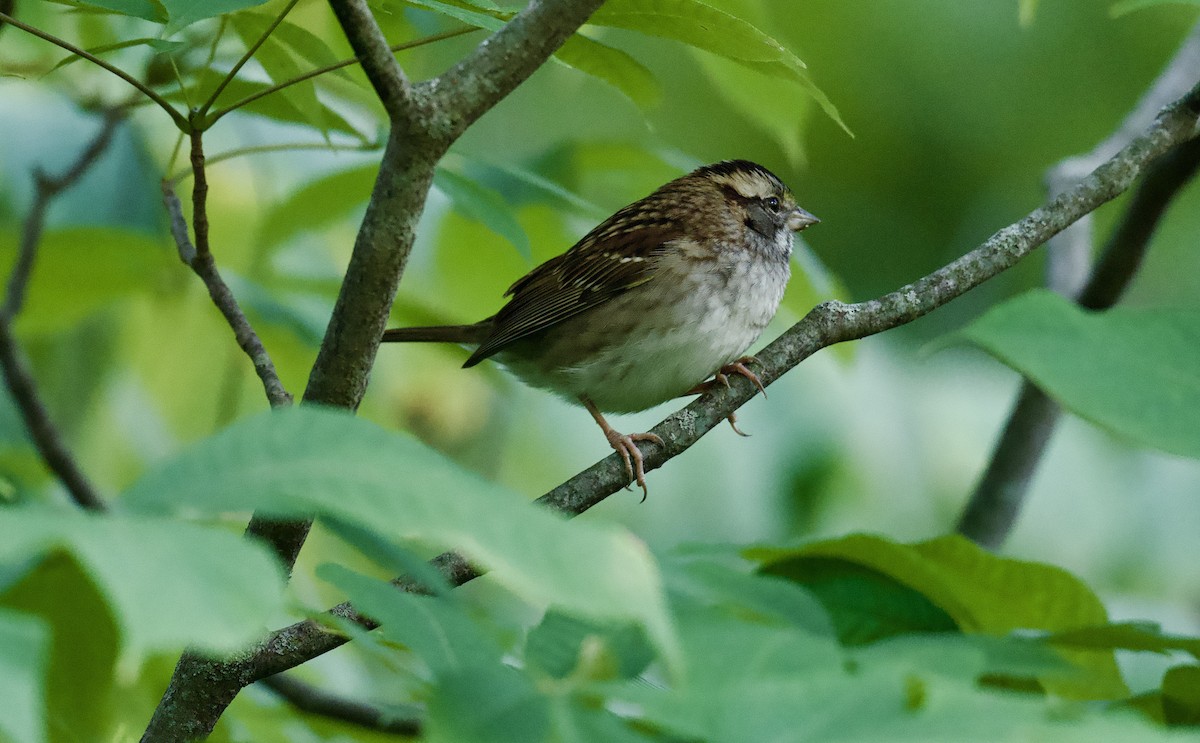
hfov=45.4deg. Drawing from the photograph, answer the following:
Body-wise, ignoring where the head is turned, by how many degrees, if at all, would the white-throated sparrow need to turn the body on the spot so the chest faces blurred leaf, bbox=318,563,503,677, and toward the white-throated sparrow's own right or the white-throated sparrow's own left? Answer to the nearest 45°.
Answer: approximately 90° to the white-throated sparrow's own right

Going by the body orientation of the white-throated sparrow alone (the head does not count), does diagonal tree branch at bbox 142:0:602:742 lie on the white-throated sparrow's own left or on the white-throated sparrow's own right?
on the white-throated sparrow's own right

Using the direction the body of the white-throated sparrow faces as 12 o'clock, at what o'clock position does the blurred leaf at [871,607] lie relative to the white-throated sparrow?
The blurred leaf is roughly at 3 o'clock from the white-throated sparrow.

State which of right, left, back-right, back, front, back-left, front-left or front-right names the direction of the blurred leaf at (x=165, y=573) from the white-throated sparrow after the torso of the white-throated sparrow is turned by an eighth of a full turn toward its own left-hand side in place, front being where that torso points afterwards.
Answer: back-right

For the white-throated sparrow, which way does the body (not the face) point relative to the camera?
to the viewer's right

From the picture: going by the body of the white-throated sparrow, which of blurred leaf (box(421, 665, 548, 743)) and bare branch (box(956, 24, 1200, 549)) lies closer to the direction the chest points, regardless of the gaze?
the bare branch

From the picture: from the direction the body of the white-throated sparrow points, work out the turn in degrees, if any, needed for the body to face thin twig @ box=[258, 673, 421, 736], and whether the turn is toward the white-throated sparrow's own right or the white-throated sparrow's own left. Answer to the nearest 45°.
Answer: approximately 90° to the white-throated sparrow's own right

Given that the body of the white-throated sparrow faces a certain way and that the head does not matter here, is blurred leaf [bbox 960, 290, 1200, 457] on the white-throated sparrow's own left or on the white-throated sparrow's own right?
on the white-throated sparrow's own right

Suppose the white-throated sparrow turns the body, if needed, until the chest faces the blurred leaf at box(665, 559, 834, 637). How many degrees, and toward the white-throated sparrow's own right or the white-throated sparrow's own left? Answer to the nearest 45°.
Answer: approximately 90° to the white-throated sparrow's own right
